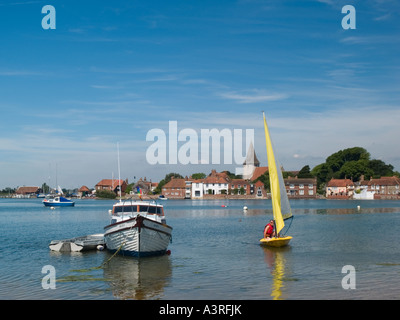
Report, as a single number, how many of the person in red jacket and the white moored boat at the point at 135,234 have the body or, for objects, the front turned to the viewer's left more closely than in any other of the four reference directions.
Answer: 0

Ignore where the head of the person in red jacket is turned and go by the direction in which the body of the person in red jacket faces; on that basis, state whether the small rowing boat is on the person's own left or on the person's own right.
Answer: on the person's own right

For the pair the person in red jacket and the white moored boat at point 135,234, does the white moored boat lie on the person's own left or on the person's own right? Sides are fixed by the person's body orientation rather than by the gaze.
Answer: on the person's own right

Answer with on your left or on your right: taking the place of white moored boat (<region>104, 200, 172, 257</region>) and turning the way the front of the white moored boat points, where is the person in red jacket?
on your left

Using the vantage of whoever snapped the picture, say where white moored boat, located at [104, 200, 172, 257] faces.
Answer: facing the viewer

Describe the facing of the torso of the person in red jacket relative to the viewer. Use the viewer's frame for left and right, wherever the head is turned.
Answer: facing the viewer and to the right of the viewer

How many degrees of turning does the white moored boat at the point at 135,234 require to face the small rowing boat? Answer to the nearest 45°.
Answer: approximately 135° to its right
